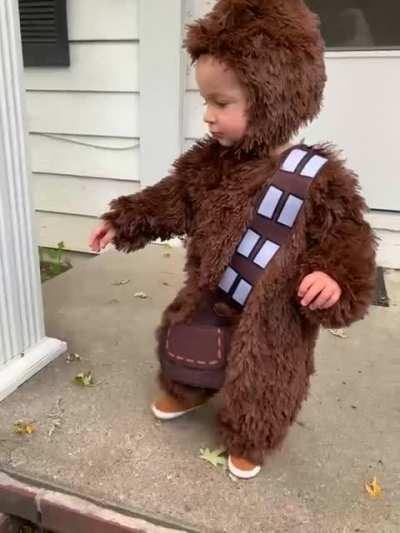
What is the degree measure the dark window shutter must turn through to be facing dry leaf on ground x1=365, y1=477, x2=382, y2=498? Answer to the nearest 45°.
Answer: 0° — it already faces it

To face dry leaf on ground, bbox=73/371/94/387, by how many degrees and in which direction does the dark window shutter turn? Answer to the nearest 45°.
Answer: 0° — it already faces it

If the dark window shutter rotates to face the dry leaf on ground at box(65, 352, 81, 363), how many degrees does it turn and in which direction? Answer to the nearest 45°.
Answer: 0° — it already faces it

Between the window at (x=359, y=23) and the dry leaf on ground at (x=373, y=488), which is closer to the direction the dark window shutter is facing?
the dry leaf on ground

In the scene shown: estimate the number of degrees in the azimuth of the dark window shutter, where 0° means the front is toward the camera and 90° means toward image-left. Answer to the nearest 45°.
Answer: approximately 0°

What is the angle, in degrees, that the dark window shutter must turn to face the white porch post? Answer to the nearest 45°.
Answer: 0° — it already faces it

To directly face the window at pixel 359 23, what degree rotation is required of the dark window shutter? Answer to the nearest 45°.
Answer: approximately 45° to its left

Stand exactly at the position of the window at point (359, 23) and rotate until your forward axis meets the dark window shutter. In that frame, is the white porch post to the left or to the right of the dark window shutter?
left

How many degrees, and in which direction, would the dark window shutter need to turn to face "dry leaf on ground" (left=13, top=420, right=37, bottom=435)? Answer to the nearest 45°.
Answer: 0° — it already faces it
